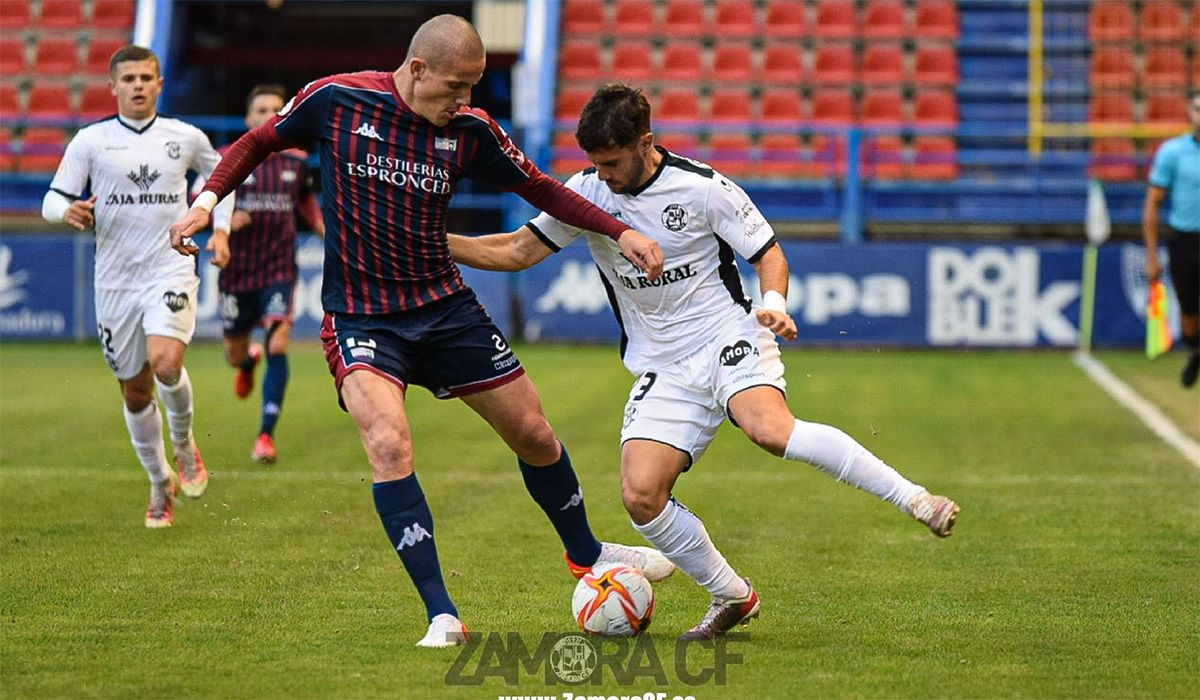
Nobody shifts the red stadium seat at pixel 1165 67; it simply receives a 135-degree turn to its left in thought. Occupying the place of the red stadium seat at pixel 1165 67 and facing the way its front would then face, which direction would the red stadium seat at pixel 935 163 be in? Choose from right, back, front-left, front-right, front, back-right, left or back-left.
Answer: back

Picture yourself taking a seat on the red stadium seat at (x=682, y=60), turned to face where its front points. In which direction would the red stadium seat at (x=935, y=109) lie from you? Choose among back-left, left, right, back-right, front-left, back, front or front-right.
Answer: left

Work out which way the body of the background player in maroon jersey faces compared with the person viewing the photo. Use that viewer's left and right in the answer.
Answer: facing the viewer

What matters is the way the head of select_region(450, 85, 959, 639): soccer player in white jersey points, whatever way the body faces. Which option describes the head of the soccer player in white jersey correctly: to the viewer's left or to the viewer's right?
to the viewer's left

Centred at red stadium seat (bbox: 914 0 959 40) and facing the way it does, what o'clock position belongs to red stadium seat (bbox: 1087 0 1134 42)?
red stadium seat (bbox: 1087 0 1134 42) is roughly at 9 o'clock from red stadium seat (bbox: 914 0 959 40).

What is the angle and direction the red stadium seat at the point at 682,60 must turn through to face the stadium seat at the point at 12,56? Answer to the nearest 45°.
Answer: approximately 90° to its right

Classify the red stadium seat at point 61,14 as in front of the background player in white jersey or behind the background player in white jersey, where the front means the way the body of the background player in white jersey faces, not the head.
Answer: behind

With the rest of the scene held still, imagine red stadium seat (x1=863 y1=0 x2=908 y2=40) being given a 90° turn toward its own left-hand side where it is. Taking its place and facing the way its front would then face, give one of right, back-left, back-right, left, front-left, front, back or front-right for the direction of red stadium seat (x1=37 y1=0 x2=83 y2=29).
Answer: back

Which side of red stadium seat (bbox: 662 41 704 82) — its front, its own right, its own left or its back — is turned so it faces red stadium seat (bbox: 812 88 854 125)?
left

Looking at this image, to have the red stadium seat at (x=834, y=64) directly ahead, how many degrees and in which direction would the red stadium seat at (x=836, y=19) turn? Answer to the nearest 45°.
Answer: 0° — it already faces it

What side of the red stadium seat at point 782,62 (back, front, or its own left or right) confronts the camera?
front

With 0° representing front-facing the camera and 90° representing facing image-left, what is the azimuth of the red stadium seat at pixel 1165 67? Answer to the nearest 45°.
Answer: approximately 0°

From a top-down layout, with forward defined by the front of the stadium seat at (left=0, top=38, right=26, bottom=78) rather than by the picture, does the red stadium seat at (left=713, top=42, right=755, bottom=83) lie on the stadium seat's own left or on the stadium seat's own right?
on the stadium seat's own left

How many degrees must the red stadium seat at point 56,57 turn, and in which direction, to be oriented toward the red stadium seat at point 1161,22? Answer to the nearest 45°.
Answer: approximately 90° to its left
